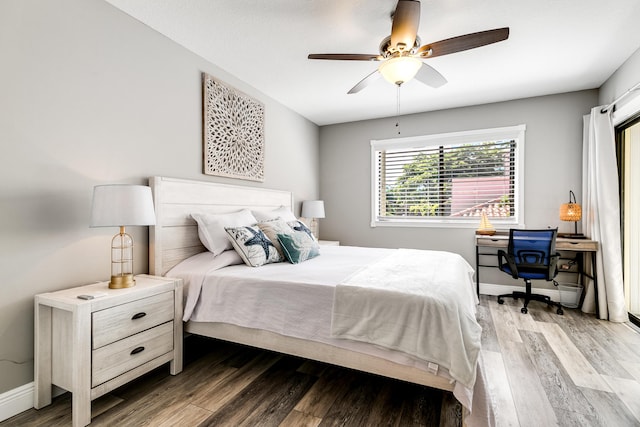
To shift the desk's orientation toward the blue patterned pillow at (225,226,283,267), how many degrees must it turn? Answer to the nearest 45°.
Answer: approximately 45° to its right

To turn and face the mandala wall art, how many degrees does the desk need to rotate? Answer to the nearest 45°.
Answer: approximately 45° to its right

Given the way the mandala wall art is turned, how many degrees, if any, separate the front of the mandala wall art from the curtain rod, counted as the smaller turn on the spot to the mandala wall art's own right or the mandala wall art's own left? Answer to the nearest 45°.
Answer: approximately 45° to the mandala wall art's own left

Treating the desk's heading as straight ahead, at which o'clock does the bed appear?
The bed is roughly at 1 o'clock from the desk.

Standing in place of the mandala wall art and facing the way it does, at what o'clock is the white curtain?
The white curtain is roughly at 11 o'clock from the mandala wall art.

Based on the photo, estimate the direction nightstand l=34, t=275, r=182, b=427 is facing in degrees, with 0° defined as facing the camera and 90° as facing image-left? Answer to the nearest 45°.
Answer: approximately 315°

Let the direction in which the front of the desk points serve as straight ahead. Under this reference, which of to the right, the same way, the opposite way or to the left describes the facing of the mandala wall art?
to the left

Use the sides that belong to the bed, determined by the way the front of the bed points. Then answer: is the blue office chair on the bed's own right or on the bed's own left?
on the bed's own left

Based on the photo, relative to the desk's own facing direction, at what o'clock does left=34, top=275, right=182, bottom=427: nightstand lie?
The nightstand is roughly at 1 o'clock from the desk.

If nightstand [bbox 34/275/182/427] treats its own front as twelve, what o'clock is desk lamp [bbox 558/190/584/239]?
The desk lamp is roughly at 11 o'clock from the nightstand.
